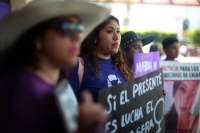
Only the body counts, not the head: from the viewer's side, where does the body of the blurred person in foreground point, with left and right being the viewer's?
facing to the right of the viewer

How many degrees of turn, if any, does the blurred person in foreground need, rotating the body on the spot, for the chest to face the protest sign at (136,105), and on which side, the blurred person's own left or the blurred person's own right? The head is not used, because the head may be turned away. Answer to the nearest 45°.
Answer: approximately 45° to the blurred person's own left

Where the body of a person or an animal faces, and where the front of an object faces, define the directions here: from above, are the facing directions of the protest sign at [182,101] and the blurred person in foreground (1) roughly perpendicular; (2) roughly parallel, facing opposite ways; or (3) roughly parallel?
roughly perpendicular

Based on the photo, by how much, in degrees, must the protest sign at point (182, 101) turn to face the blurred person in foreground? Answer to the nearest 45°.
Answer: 0° — it already faces them

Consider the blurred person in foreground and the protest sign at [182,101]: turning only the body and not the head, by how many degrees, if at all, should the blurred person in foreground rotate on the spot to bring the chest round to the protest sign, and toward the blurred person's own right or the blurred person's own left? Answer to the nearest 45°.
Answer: approximately 45° to the blurred person's own left

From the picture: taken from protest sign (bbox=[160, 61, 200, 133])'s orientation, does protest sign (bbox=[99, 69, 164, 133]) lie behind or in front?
in front

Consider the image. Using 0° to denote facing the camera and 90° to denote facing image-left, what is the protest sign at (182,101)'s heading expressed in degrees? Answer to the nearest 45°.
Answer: approximately 0°
